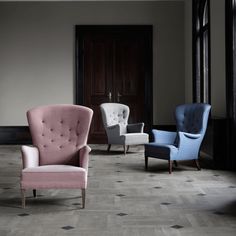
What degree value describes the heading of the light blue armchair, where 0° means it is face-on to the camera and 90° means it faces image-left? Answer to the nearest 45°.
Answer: approximately 45°

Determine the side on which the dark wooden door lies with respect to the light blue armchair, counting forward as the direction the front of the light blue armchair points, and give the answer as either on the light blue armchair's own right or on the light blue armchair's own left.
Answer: on the light blue armchair's own right

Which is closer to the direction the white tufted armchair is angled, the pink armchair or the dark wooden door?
the pink armchair

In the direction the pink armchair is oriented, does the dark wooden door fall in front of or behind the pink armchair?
behind

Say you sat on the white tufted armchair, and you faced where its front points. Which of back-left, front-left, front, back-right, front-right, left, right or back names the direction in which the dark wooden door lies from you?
back-left

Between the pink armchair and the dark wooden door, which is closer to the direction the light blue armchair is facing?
the pink armchair

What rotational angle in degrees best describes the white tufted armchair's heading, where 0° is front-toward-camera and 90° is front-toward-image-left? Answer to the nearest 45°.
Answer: approximately 315°

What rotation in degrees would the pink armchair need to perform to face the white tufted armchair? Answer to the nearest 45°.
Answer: approximately 180°
